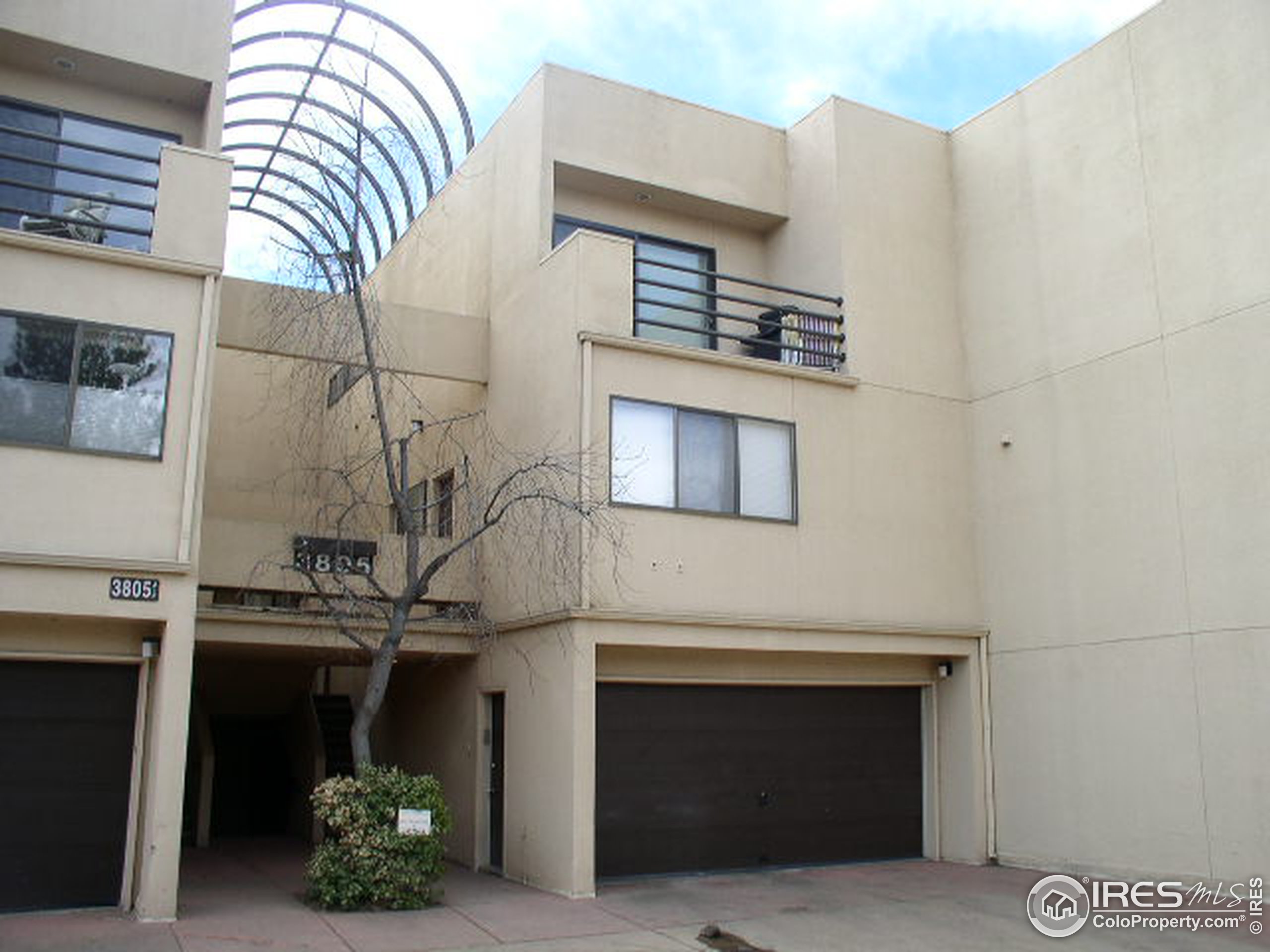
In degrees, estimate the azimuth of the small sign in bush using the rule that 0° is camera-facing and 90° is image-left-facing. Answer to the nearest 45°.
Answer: approximately 0°

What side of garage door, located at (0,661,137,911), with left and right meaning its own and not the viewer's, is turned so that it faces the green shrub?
left

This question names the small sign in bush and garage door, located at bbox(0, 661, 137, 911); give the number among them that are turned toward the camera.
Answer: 2

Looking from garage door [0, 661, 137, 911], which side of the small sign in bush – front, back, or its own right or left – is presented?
right

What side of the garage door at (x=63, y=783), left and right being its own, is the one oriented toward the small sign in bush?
left

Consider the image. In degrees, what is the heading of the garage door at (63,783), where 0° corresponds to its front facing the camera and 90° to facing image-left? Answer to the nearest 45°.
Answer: approximately 0°
